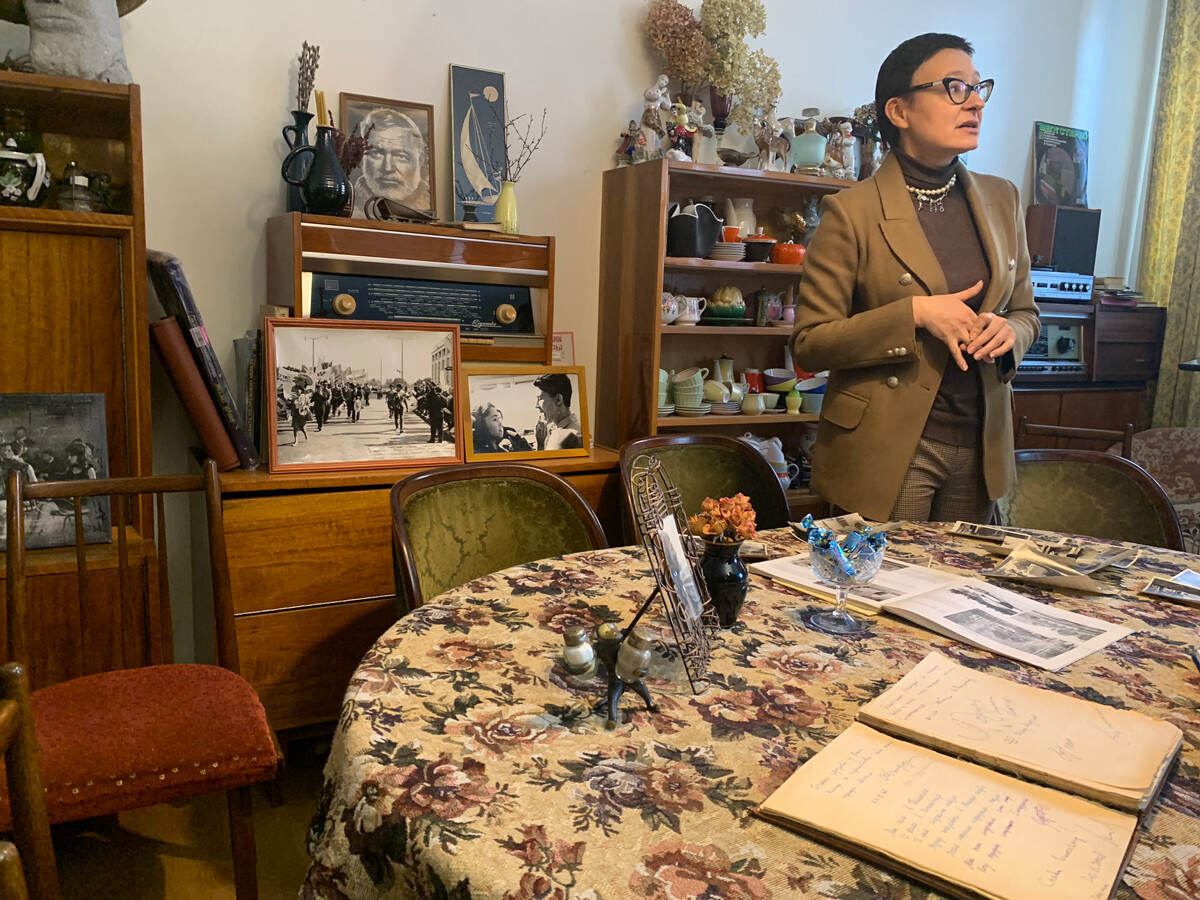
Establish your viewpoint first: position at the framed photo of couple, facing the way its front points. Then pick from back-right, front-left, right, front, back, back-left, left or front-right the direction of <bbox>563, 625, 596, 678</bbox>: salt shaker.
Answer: front

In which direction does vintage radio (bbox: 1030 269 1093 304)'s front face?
toward the camera

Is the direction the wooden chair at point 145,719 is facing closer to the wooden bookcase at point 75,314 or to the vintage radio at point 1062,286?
the vintage radio

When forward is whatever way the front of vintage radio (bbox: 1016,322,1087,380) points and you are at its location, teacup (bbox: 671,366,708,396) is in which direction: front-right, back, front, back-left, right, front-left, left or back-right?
front-right

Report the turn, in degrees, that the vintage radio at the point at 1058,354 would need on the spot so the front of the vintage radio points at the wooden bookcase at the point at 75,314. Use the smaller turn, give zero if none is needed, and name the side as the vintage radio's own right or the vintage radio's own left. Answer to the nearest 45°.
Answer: approximately 45° to the vintage radio's own right

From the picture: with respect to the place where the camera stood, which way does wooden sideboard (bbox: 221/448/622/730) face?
facing the viewer

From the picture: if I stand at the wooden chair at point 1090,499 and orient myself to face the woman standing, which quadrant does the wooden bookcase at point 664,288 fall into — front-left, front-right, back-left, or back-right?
front-right

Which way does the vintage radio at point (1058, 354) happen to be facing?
toward the camera

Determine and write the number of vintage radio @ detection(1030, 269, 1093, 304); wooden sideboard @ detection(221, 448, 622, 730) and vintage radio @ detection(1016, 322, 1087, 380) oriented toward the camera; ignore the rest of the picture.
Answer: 3

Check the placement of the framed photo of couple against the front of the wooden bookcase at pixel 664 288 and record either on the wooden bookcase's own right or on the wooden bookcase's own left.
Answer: on the wooden bookcase's own right

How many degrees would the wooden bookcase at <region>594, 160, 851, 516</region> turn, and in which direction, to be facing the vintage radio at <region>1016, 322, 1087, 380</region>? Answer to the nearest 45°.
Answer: approximately 90° to its left

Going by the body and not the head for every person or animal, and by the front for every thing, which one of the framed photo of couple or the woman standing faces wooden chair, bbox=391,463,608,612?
the framed photo of couple

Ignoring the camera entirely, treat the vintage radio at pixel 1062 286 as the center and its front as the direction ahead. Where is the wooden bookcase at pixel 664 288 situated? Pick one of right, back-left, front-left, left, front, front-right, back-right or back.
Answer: front-right

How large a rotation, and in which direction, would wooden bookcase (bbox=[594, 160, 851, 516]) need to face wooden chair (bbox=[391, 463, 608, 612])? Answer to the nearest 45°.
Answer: approximately 45° to its right

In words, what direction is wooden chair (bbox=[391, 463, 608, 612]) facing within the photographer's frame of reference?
facing the viewer and to the right of the viewer
